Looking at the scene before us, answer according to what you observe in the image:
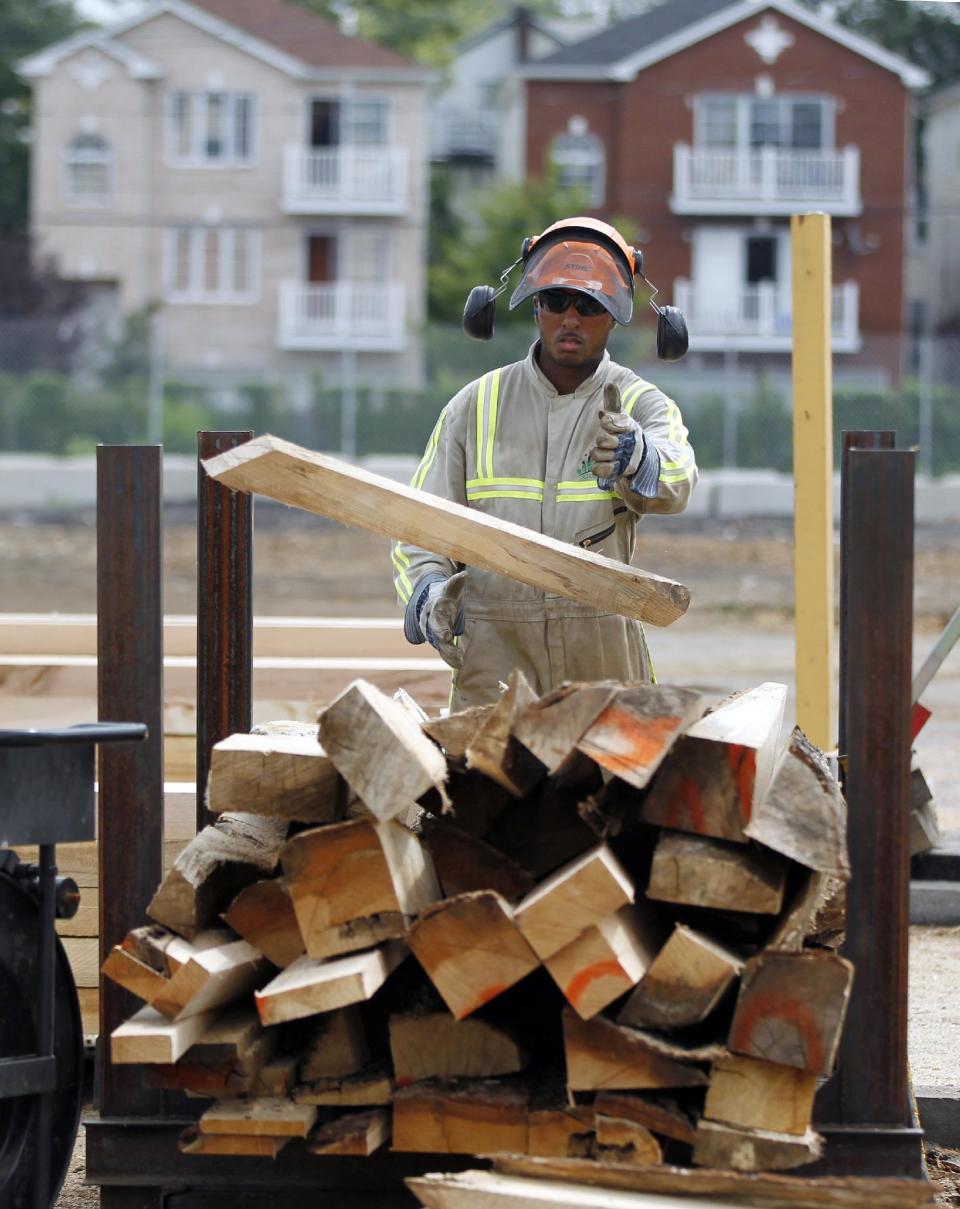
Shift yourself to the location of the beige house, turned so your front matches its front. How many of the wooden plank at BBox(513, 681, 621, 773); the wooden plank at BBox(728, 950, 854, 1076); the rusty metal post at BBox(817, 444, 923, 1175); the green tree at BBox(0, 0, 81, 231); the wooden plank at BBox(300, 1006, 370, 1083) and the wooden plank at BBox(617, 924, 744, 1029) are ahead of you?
5

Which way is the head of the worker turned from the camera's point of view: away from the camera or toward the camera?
toward the camera

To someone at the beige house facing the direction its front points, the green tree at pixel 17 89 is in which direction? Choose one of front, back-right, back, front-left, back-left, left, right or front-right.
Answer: back-right

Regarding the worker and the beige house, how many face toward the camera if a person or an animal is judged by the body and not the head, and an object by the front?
2

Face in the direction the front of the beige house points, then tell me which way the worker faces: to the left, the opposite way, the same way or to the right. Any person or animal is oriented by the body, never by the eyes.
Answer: the same way

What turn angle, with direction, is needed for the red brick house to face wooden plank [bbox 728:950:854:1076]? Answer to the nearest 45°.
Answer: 0° — it already faces it

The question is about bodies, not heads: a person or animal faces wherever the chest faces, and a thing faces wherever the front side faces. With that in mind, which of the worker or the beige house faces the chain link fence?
the beige house

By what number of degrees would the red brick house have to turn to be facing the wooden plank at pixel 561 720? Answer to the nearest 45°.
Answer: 0° — it already faces it

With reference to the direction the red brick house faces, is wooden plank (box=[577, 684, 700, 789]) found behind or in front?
in front

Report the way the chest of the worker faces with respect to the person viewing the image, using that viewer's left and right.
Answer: facing the viewer

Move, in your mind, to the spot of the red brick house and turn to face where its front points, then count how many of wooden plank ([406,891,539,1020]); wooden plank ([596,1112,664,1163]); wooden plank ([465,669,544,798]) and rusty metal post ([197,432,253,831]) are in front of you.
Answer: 4

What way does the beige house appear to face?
toward the camera

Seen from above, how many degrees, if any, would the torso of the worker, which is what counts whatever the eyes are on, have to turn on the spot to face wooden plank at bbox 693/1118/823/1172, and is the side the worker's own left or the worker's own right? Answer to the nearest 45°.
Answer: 0° — they already face it

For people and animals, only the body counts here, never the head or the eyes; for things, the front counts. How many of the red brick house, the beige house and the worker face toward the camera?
3

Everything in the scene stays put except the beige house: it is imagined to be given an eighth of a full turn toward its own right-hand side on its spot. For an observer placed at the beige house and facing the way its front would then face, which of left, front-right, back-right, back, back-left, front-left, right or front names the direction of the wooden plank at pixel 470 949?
front-left

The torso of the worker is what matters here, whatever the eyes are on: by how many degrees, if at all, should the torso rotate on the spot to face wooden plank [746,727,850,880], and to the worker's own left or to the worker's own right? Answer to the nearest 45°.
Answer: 0° — they already face it

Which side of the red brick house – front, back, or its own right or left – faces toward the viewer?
front

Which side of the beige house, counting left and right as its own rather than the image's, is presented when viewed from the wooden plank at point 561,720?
front
